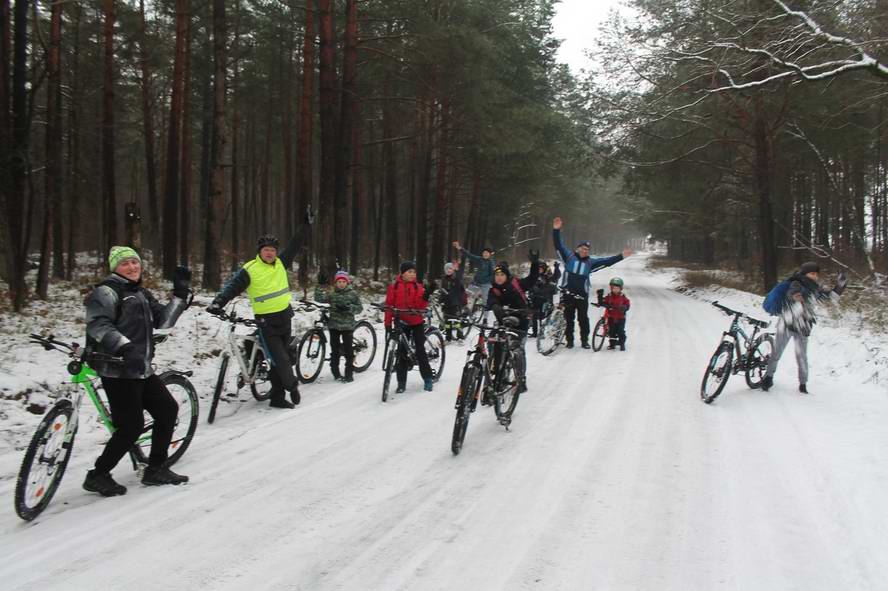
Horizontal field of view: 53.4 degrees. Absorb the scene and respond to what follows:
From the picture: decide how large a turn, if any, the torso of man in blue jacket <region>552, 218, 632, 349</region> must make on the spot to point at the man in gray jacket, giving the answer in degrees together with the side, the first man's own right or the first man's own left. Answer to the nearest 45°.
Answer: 0° — they already face them

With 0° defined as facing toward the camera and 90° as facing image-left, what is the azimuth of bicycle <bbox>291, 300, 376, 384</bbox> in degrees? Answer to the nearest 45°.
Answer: approximately 45°

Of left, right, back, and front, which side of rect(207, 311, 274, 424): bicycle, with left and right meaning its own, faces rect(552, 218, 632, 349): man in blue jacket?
back

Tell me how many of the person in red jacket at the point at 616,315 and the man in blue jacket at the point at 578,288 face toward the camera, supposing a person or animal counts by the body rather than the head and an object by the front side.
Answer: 2

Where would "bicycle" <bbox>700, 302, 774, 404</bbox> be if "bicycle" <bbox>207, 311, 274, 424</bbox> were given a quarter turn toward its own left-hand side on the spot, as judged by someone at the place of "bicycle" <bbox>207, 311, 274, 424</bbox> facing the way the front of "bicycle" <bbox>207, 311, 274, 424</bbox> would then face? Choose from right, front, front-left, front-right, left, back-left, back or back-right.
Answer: front-left

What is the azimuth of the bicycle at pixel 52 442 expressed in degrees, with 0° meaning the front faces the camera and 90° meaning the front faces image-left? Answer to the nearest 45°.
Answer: approximately 45°

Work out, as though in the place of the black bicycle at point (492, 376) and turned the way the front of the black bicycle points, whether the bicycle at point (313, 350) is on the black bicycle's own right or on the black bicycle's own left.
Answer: on the black bicycle's own right

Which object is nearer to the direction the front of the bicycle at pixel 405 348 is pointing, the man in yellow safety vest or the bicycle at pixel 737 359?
the man in yellow safety vest
